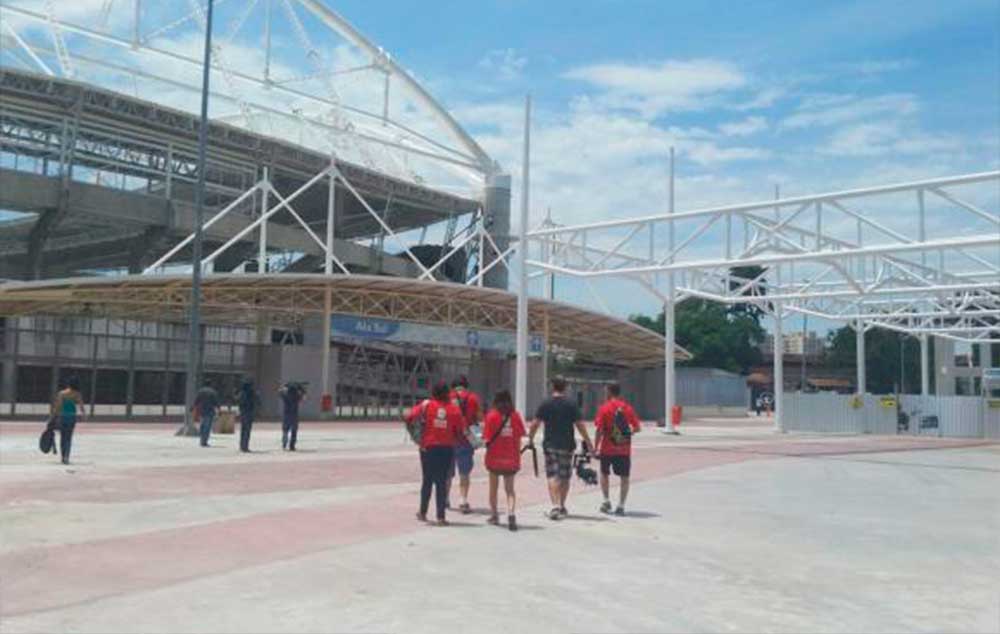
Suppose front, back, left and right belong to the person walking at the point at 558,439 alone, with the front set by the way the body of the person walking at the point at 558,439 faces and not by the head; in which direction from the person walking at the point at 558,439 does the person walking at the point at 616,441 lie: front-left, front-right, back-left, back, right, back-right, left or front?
front-right

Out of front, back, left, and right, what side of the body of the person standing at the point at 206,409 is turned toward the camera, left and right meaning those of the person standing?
back

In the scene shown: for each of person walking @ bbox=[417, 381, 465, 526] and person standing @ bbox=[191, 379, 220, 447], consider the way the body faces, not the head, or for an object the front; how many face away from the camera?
2

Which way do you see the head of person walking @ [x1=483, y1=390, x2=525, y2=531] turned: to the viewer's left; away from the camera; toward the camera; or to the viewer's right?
away from the camera

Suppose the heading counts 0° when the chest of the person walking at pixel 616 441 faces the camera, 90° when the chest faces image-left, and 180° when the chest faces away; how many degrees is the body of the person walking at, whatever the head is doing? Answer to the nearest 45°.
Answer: approximately 180°

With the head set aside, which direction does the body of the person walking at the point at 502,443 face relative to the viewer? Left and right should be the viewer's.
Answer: facing away from the viewer

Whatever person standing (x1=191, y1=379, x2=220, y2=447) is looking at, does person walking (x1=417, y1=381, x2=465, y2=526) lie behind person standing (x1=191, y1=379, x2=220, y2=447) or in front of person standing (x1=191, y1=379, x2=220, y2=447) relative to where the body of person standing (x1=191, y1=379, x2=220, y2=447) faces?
behind

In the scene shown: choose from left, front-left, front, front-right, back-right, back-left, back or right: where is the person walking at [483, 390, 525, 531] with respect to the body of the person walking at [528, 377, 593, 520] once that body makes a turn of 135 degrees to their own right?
right

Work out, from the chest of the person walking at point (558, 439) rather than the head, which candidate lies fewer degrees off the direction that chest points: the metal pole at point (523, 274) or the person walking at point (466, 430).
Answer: the metal pole

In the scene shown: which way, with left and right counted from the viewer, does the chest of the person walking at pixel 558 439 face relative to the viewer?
facing away from the viewer

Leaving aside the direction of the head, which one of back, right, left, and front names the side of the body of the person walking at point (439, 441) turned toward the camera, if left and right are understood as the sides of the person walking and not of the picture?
back

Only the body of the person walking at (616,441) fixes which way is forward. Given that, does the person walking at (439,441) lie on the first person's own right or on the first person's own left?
on the first person's own left
